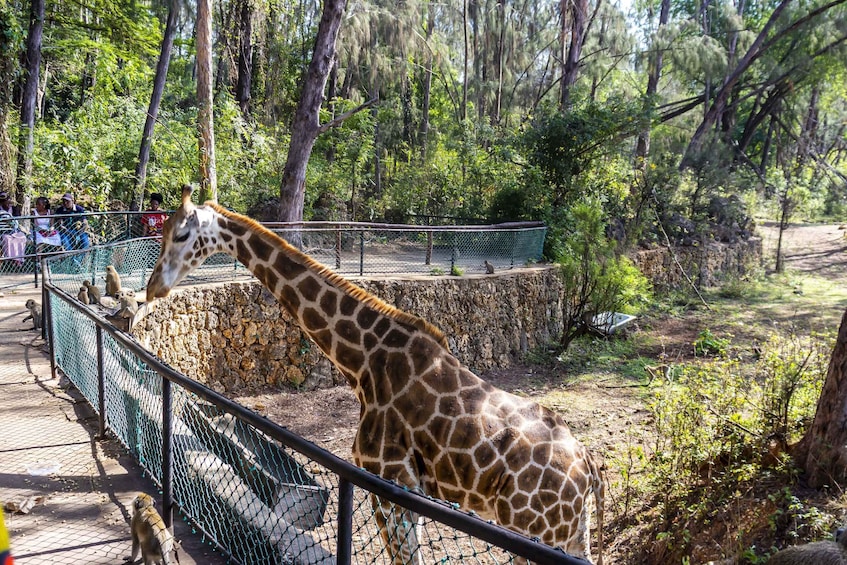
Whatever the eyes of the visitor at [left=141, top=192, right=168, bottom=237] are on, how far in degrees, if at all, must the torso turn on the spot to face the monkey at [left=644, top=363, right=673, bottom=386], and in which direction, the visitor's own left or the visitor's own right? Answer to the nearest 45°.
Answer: approximately 45° to the visitor's own left

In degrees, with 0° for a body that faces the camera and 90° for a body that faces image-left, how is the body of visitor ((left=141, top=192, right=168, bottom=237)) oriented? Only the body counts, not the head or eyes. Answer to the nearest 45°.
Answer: approximately 0°

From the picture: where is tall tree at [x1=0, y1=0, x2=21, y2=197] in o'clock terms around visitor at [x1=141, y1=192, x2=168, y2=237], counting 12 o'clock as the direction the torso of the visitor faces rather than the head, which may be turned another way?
The tall tree is roughly at 4 o'clock from the visitor.

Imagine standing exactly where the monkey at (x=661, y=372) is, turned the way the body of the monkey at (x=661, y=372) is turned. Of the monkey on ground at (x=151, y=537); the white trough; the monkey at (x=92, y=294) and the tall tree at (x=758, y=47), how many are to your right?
2

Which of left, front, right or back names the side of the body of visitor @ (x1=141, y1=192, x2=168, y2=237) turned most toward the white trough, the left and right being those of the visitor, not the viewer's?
left

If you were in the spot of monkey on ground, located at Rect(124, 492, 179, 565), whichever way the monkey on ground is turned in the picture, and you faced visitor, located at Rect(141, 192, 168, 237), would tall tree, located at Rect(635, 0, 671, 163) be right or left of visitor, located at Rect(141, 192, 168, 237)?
right

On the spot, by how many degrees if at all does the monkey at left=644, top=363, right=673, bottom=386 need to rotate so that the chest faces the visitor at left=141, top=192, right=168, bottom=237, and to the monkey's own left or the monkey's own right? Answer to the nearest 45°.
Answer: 0° — it already faces them

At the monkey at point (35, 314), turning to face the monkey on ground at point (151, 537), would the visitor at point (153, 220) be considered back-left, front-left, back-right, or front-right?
back-left

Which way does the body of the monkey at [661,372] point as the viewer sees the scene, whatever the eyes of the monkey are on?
to the viewer's left

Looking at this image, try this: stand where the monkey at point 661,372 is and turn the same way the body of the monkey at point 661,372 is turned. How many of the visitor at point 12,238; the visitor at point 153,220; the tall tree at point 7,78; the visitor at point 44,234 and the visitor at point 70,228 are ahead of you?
5

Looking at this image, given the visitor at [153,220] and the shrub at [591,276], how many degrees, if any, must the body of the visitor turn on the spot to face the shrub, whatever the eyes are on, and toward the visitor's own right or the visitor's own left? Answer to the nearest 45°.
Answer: approximately 90° to the visitor's own left

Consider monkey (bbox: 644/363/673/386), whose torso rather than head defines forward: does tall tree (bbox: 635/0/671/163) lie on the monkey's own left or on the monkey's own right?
on the monkey's own right

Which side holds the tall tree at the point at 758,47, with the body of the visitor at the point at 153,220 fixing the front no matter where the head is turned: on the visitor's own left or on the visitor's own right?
on the visitor's own left

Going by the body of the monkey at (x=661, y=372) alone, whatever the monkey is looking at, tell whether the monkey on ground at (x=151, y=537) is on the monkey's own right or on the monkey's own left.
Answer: on the monkey's own left

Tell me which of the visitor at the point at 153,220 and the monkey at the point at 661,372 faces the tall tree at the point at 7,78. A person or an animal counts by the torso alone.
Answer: the monkey

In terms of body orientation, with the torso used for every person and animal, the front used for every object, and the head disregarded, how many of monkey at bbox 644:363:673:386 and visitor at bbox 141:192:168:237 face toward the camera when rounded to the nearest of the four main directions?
1
